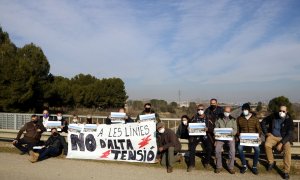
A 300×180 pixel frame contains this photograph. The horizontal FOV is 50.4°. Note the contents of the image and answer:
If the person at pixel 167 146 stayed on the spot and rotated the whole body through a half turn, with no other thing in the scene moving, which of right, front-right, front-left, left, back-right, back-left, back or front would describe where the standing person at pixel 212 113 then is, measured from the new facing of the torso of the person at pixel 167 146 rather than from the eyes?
front-right

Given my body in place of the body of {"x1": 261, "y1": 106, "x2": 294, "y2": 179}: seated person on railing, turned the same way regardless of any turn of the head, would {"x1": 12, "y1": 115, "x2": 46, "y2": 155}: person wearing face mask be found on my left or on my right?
on my right

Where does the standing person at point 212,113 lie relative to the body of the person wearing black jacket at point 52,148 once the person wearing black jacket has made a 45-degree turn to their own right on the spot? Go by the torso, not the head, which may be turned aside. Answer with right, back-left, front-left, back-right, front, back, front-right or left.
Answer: back-left

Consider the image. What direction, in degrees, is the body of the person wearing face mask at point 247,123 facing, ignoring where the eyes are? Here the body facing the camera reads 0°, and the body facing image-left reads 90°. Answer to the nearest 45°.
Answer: approximately 0°

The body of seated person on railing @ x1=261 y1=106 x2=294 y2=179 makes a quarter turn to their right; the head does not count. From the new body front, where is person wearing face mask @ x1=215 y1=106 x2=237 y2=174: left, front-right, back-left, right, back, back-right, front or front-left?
front
